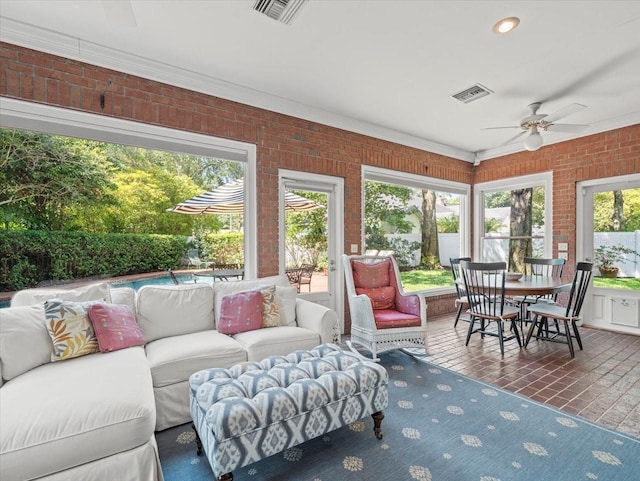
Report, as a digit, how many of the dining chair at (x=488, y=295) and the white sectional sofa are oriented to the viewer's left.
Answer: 0

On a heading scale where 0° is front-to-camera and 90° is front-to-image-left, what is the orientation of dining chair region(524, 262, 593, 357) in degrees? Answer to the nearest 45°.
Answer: approximately 135°

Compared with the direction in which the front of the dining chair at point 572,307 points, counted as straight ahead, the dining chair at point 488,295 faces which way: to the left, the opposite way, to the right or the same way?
to the right

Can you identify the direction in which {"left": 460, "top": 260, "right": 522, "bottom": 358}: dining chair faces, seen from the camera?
facing away from the viewer and to the right of the viewer

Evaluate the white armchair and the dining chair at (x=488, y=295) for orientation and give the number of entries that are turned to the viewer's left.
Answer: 0

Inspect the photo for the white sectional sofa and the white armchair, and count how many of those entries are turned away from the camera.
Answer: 0

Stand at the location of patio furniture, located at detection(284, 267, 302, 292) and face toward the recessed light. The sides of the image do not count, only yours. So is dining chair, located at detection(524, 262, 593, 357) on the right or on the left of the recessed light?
left

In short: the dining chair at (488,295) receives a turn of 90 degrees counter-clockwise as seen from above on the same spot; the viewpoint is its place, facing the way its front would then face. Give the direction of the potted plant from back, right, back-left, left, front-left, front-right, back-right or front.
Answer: right

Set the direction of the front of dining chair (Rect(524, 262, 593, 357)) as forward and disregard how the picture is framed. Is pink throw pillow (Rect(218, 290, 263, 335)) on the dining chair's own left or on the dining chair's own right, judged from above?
on the dining chair's own left

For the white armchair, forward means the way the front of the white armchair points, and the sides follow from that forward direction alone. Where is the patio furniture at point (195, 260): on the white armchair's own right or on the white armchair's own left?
on the white armchair's own right
